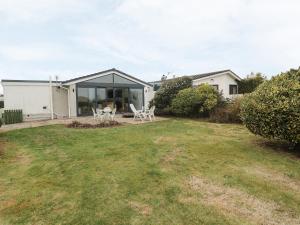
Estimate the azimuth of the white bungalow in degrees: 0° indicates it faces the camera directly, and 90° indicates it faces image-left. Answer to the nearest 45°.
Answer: approximately 0°

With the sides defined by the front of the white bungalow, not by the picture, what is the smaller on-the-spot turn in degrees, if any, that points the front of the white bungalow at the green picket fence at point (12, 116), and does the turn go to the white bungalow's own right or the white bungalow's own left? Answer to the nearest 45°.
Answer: approximately 90° to the white bungalow's own right

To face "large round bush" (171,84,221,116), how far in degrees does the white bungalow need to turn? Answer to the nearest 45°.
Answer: approximately 45° to its left

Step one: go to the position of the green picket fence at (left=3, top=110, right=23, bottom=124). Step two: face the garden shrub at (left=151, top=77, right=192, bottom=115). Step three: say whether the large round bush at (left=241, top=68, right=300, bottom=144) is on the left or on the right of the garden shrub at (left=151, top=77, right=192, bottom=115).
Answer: right

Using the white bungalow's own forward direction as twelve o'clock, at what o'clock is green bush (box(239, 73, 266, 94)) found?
The green bush is roughly at 9 o'clock from the white bungalow.

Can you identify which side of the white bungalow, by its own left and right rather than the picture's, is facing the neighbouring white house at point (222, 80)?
left

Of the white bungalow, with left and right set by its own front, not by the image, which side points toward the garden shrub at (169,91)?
left

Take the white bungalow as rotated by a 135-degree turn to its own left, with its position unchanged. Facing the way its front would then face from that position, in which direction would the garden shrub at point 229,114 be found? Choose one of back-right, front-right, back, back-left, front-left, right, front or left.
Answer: right

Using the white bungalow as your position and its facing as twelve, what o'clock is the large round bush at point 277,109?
The large round bush is roughly at 11 o'clock from the white bungalow.

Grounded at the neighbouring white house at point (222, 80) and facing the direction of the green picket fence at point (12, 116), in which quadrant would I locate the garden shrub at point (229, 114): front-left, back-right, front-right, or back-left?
front-left
